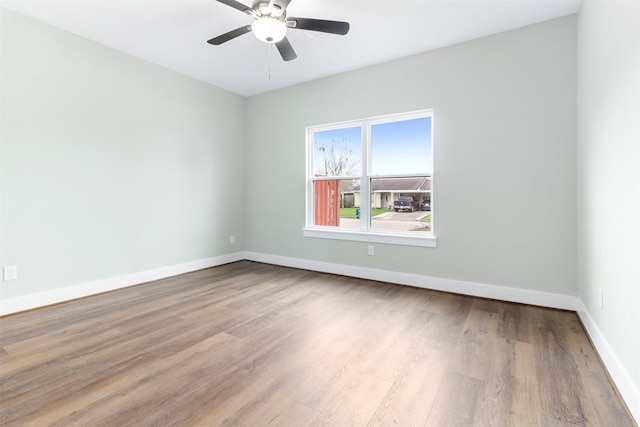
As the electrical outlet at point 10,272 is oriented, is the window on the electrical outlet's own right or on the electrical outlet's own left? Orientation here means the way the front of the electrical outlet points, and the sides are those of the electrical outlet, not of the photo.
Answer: on the electrical outlet's own left

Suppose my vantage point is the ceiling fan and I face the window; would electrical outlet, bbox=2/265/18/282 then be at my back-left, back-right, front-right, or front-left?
back-left

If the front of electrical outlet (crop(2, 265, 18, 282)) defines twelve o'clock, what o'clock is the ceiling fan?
The ceiling fan is roughly at 11 o'clock from the electrical outlet.
